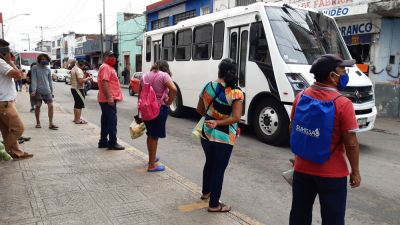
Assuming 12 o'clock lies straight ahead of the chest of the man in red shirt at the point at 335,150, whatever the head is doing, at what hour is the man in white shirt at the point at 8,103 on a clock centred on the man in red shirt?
The man in white shirt is roughly at 8 o'clock from the man in red shirt.

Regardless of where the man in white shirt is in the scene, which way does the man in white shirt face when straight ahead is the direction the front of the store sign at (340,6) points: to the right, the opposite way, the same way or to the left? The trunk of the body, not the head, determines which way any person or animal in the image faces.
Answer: the opposite way

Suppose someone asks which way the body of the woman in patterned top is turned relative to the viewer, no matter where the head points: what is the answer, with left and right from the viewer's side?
facing away from the viewer and to the right of the viewer

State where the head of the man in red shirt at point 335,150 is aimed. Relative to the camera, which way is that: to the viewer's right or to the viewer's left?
to the viewer's right

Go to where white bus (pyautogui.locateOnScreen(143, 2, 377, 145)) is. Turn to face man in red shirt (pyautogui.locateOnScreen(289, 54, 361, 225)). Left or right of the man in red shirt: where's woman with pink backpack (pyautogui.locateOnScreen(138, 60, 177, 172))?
right

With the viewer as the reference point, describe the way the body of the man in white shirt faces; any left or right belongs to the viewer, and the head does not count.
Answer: facing to the right of the viewer

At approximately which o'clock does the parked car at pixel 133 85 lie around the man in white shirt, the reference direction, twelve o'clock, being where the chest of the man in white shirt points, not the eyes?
The parked car is roughly at 10 o'clock from the man in white shirt.

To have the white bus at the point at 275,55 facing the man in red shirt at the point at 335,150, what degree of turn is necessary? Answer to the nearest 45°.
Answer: approximately 45° to its right

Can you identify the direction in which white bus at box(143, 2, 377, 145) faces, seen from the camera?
facing the viewer and to the right of the viewer

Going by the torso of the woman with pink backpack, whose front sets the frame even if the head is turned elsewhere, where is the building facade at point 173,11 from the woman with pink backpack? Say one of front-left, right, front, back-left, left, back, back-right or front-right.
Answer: front-left

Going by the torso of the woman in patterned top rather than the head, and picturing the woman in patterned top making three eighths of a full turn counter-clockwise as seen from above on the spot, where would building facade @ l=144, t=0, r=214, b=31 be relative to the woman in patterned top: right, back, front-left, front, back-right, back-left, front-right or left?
right

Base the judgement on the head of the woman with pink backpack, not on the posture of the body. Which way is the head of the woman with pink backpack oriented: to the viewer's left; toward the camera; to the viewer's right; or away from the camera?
away from the camera

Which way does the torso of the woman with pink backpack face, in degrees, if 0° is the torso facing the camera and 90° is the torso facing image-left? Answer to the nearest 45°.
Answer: approximately 225°
